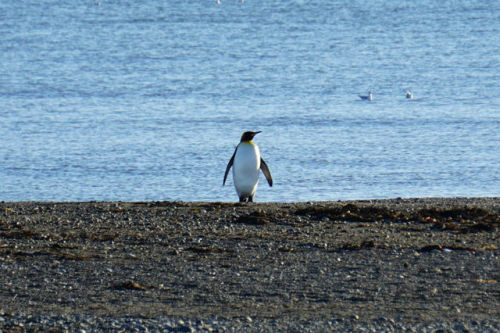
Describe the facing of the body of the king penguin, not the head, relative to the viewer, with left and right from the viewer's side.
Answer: facing the viewer

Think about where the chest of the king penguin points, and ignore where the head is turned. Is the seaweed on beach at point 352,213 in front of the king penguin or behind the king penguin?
in front

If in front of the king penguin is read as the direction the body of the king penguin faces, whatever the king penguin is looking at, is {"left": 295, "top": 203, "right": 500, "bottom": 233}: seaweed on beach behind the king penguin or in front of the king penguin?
in front
